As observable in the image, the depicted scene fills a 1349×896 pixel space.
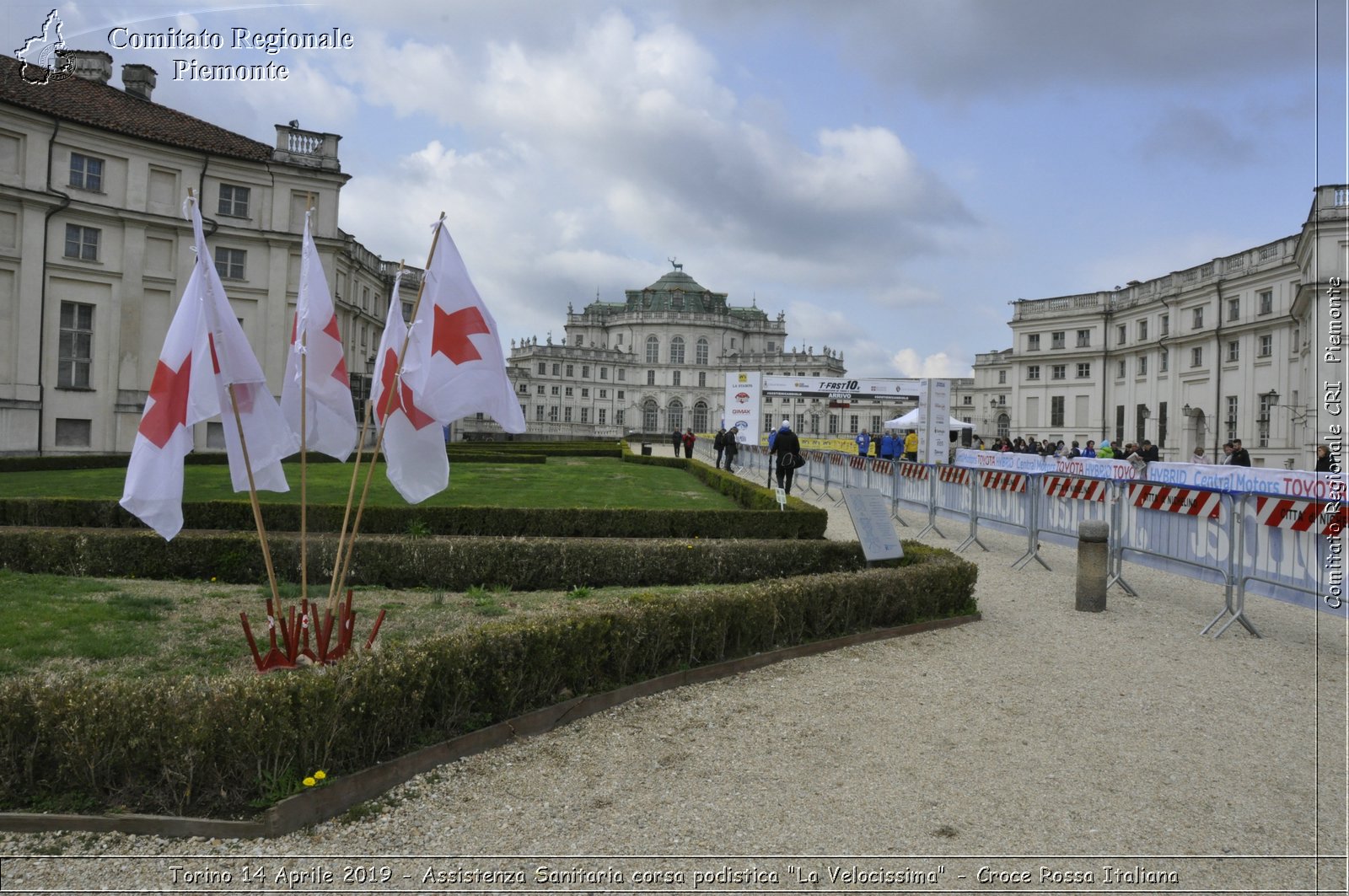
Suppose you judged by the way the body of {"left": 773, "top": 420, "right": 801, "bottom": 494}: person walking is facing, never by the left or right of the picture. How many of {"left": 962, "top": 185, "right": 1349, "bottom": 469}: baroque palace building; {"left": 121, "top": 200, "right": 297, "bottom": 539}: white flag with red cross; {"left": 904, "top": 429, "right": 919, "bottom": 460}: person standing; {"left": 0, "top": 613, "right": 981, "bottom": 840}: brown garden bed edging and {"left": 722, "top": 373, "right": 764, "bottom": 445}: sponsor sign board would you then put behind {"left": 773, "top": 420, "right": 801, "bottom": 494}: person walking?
2

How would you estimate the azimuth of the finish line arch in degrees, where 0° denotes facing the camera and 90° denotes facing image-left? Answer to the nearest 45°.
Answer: approximately 0°

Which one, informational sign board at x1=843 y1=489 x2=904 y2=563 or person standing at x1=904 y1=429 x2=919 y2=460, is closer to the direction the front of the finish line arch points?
the informational sign board

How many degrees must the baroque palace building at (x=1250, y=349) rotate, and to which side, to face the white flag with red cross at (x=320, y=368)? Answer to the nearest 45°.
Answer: approximately 45° to its left

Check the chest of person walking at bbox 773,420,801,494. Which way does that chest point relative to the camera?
away from the camera

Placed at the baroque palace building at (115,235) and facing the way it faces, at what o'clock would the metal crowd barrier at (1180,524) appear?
The metal crowd barrier is roughly at 1 o'clock from the baroque palace building.

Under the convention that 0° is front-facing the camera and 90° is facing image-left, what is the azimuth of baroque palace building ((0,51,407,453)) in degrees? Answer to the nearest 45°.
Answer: approximately 315°

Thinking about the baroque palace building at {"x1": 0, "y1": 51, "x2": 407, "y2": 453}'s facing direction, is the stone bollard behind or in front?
in front

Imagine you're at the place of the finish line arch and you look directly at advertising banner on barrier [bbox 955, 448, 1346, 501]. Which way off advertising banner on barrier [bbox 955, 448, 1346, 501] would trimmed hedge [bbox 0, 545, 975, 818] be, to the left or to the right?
right

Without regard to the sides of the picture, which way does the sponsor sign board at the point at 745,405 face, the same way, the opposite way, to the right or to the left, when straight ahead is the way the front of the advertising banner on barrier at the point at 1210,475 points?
to the left

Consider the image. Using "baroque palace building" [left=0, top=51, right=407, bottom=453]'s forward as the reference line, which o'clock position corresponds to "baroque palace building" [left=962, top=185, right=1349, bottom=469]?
"baroque palace building" [left=962, top=185, right=1349, bottom=469] is roughly at 11 o'clock from "baroque palace building" [left=0, top=51, right=407, bottom=453].

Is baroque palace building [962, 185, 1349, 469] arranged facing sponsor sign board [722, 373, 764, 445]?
yes

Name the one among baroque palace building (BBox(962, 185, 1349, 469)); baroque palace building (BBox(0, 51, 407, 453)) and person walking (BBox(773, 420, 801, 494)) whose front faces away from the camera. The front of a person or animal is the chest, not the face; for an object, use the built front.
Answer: the person walking

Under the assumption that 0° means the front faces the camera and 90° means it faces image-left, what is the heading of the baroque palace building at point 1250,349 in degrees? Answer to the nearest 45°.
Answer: approximately 45°
